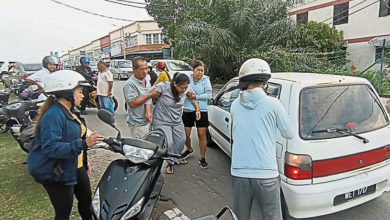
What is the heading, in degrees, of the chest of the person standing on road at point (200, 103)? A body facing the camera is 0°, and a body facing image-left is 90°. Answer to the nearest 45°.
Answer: approximately 0°

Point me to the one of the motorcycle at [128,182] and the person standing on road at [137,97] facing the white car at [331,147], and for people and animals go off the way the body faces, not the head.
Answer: the person standing on road

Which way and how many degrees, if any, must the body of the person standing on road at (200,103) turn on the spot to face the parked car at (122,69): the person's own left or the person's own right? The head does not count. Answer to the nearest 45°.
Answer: approximately 180°

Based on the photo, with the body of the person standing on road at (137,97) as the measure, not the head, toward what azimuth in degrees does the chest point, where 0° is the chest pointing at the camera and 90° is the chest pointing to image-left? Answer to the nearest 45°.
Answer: approximately 315°

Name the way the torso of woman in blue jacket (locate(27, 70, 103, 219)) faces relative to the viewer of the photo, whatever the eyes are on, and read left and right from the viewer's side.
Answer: facing to the right of the viewer

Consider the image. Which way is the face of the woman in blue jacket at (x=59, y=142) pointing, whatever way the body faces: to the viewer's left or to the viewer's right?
to the viewer's right

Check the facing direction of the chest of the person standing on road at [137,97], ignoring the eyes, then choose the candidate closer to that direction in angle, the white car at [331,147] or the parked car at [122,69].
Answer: the white car
